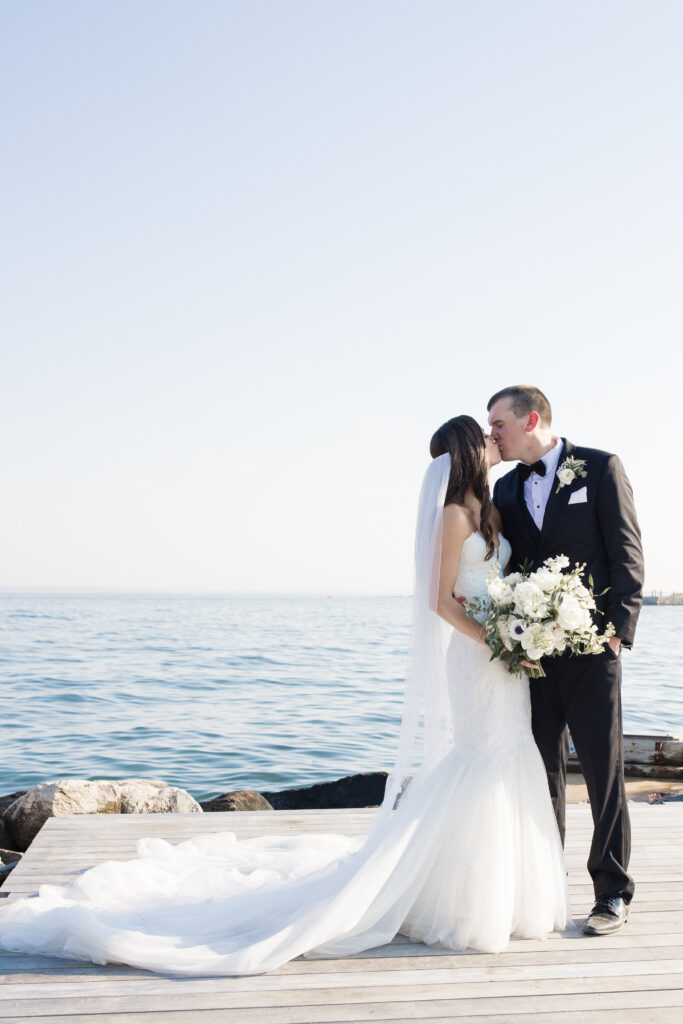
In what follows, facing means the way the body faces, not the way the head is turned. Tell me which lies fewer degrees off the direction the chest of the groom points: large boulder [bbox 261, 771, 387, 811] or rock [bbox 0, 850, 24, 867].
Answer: the rock

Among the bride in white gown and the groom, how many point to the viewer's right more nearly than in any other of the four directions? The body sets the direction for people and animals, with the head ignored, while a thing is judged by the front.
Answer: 1

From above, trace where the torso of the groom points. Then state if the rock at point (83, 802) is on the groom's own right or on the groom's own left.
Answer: on the groom's own right

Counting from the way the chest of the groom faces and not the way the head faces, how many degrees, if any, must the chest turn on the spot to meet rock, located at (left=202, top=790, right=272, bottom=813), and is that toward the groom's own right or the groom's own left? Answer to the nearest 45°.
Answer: approximately 90° to the groom's own right

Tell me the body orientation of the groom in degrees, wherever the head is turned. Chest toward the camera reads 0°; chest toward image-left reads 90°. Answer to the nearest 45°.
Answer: approximately 45°

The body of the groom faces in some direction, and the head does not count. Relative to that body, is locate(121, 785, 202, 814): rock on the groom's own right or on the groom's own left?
on the groom's own right

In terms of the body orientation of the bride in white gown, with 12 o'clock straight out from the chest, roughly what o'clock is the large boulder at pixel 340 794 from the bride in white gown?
The large boulder is roughly at 9 o'clock from the bride in white gown.

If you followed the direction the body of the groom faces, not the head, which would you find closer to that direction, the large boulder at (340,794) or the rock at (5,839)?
the rock

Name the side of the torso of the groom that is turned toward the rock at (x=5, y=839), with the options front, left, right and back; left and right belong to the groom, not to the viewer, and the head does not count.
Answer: right

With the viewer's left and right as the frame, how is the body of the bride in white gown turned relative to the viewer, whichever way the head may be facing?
facing to the right of the viewer

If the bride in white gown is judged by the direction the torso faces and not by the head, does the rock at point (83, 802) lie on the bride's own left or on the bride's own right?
on the bride's own left
